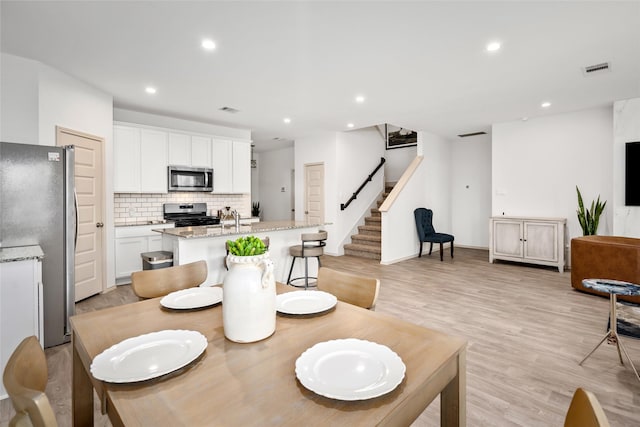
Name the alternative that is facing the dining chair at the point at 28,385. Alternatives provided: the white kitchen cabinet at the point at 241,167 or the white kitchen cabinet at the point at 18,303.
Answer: the white kitchen cabinet at the point at 241,167

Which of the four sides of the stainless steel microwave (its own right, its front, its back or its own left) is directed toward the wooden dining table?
front

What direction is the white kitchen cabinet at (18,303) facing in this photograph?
to the viewer's right

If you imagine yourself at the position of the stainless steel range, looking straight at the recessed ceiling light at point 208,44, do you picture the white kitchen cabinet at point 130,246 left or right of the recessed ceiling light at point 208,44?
right

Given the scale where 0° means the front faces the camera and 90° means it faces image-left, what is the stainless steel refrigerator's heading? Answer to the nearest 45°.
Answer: approximately 270°

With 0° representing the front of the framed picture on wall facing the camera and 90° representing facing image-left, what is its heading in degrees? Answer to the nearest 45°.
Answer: approximately 315°

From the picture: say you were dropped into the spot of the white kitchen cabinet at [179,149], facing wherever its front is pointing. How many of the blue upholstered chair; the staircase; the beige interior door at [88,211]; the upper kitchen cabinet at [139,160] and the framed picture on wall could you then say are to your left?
3

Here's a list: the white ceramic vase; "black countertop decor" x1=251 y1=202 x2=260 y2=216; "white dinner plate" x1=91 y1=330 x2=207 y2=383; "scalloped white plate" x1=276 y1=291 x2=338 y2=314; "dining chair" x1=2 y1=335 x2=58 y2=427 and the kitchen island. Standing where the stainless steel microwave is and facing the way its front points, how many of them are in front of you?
5

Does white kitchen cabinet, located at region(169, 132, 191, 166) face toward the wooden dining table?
yes

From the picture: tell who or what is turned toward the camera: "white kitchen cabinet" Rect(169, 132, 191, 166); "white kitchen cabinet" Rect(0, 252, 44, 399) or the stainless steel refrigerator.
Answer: "white kitchen cabinet" Rect(169, 132, 191, 166)

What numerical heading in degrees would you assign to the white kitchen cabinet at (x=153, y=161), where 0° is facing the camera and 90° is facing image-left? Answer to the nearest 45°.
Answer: approximately 315°

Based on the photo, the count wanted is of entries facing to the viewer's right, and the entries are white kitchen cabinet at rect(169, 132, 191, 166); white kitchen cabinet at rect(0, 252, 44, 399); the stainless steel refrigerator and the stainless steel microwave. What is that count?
2

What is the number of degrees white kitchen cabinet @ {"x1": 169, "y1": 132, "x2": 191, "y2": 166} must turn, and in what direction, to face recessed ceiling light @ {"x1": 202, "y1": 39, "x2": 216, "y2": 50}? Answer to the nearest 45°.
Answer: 0° — it already faces it
